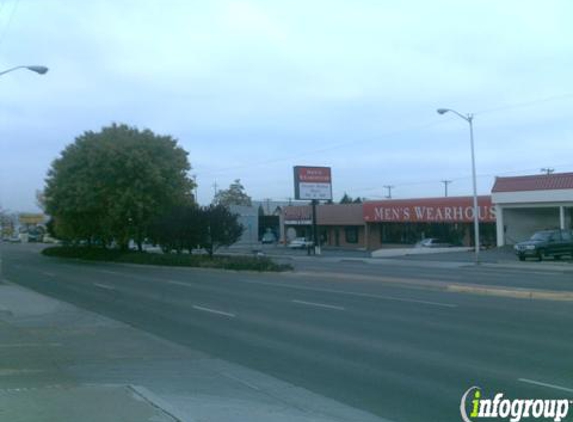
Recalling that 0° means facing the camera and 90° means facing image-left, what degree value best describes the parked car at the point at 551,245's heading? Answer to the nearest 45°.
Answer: approximately 45°

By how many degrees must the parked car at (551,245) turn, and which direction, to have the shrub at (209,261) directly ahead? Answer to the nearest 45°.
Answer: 0° — it already faces it

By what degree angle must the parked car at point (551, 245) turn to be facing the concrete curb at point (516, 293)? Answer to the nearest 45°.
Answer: approximately 45° to its left
